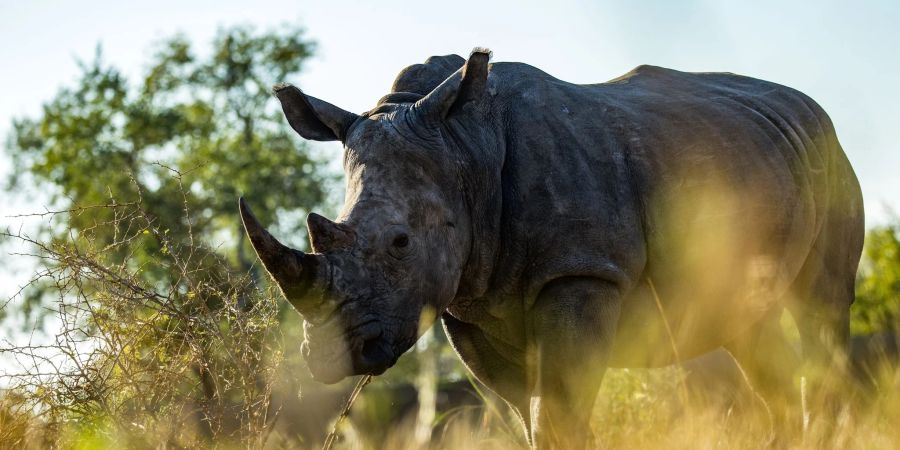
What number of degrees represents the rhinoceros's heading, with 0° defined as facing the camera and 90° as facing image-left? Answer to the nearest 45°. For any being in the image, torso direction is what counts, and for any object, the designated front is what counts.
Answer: approximately 45°
